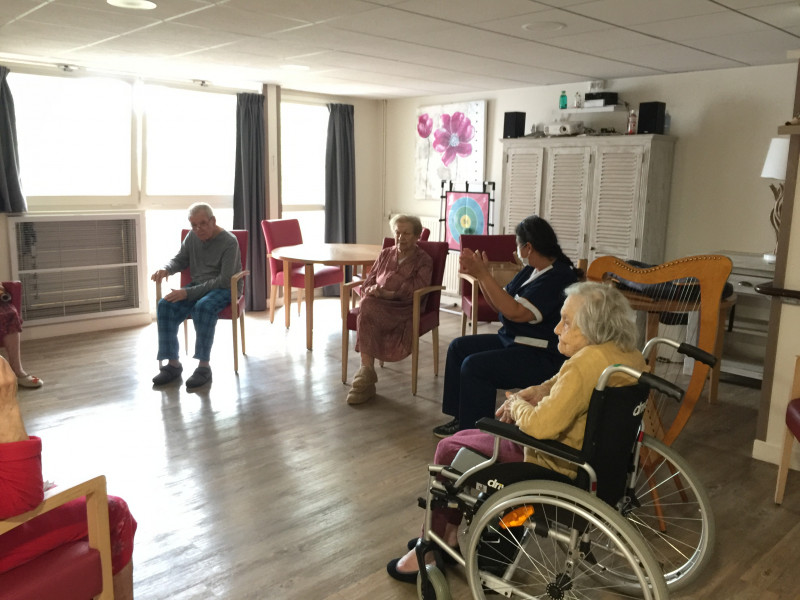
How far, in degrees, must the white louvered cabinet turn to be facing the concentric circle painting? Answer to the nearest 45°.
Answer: approximately 90° to its right

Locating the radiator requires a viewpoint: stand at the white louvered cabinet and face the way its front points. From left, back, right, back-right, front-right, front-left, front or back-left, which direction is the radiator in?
right

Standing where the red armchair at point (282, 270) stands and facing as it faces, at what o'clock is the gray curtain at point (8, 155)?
The gray curtain is roughly at 4 o'clock from the red armchair.

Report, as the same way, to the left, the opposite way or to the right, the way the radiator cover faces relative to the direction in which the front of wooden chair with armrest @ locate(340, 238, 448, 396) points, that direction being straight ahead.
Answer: to the left

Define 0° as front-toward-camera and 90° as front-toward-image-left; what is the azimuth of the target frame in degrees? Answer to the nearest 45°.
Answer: approximately 0°

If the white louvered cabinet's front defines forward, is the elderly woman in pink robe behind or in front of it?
in front

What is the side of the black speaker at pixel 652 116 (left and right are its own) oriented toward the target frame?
right

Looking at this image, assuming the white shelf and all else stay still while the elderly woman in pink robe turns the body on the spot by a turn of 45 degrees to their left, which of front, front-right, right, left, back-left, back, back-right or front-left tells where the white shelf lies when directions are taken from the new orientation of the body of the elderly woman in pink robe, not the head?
back-left

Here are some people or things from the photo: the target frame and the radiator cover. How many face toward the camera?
2

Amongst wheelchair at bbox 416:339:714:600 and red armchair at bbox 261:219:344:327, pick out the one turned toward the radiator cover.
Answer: the wheelchair

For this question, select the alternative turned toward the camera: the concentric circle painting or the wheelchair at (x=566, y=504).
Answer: the concentric circle painting

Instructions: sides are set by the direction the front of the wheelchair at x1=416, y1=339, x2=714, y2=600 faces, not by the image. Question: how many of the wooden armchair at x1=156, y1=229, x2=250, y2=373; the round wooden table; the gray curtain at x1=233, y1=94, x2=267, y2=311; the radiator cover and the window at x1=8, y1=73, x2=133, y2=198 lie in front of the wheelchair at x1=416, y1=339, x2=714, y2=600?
5

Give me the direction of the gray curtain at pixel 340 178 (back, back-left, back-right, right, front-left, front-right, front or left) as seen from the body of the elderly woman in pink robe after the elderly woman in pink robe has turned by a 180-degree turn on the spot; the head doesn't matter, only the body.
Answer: front-left

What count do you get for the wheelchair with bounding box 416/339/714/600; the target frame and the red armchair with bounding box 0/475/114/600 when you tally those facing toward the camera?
1

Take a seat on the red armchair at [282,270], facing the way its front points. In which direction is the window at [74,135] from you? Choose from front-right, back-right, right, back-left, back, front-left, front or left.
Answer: back-right

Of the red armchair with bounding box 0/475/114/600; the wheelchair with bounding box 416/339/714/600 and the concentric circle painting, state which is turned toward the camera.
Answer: the concentric circle painting

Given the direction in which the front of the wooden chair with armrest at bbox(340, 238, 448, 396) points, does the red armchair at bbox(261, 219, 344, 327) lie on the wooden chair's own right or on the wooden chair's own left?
on the wooden chair's own right

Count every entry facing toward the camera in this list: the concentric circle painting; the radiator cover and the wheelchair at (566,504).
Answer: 2

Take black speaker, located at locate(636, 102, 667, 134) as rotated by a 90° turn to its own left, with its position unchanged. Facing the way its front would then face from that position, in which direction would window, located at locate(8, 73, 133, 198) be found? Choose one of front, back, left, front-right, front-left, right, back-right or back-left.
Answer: back-right
